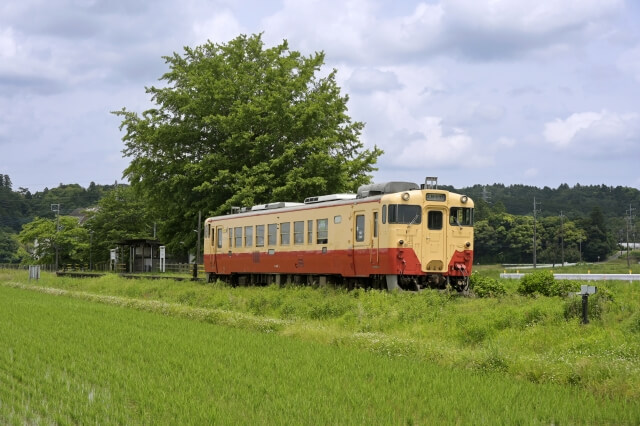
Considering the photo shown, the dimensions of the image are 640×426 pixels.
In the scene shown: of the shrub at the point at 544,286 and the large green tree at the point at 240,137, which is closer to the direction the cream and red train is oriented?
the shrub

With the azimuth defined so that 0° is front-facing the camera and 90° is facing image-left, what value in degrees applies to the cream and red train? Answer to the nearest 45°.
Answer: approximately 315°

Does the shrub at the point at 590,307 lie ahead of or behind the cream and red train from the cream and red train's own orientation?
ahead

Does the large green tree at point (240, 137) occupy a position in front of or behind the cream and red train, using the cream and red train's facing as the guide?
behind

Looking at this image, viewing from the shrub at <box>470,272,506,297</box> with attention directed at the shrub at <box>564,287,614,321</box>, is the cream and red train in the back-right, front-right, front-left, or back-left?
back-right

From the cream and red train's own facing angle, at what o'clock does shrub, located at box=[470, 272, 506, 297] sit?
The shrub is roughly at 11 o'clock from the cream and red train.

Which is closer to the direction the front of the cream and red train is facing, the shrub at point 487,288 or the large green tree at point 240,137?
the shrub

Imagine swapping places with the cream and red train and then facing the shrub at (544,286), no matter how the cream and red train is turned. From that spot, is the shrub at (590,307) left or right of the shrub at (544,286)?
right
